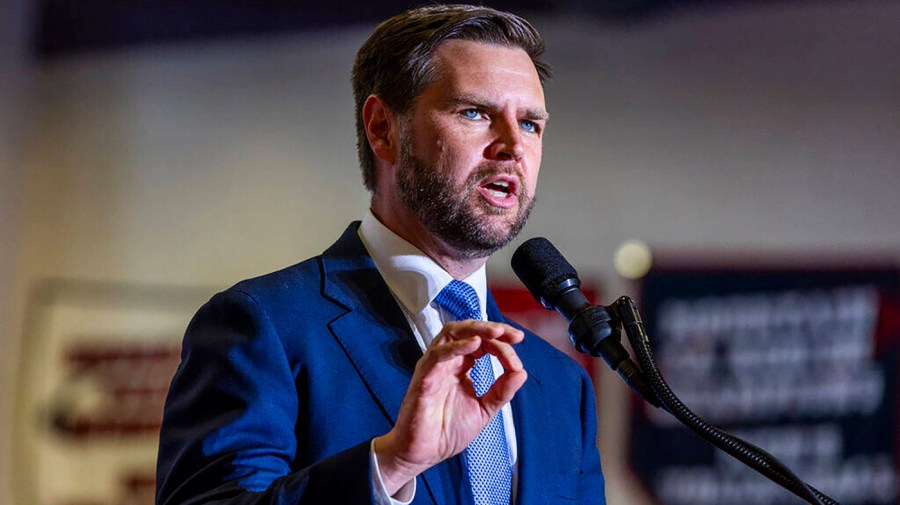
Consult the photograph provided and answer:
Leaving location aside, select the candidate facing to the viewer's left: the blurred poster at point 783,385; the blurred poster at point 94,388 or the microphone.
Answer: the microphone

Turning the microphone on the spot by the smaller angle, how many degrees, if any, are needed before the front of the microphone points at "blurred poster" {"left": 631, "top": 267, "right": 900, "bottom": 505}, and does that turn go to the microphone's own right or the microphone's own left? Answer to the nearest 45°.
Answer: approximately 90° to the microphone's own right

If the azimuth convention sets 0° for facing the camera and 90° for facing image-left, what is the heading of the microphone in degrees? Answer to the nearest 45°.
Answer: approximately 90°

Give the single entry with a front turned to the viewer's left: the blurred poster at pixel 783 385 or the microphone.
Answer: the microphone

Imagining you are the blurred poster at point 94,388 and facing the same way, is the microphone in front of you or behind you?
in front

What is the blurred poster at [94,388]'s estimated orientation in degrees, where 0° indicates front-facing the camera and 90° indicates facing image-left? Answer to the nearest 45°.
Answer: approximately 0°

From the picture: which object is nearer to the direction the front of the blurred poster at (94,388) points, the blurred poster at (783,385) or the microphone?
the microphone

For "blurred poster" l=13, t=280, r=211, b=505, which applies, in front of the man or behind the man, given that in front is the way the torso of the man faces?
behind

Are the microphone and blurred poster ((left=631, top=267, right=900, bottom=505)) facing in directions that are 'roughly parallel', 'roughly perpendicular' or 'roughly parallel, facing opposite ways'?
roughly perpendicular

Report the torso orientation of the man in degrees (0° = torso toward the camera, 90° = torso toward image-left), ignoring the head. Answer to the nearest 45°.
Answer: approximately 315°

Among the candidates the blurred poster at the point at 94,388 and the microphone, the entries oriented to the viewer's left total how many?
1
